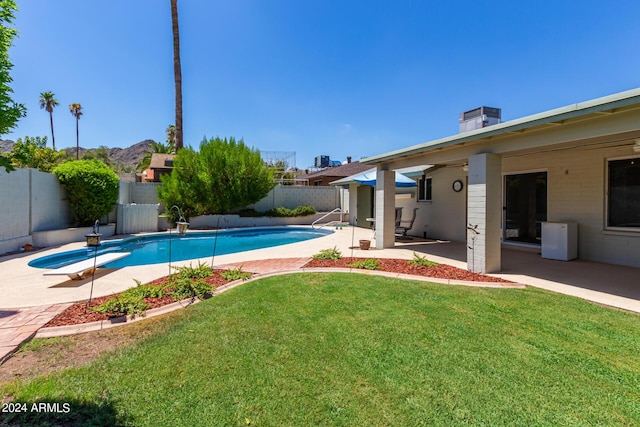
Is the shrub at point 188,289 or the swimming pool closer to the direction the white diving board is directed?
the swimming pool

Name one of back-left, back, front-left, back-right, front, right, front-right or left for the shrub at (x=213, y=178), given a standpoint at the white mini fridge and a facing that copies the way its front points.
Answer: front-right

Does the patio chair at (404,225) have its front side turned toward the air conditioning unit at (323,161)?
no

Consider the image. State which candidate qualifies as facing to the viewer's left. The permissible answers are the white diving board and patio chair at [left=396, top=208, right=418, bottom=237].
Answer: the patio chair

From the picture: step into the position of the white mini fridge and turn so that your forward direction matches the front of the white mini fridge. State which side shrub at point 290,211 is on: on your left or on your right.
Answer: on your right

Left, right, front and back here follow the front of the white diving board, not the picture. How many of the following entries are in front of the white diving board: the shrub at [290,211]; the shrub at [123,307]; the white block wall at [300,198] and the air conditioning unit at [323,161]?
3

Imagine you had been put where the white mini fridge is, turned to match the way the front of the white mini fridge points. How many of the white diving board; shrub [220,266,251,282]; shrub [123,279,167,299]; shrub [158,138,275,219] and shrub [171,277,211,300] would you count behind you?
0

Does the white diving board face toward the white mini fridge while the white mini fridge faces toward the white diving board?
no

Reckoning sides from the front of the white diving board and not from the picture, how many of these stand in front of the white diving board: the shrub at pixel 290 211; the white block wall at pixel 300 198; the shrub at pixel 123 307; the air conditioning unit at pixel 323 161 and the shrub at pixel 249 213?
4

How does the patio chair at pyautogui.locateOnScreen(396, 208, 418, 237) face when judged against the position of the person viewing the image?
facing to the left of the viewer

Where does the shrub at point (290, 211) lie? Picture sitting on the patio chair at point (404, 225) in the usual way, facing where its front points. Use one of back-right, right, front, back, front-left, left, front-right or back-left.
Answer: front-right

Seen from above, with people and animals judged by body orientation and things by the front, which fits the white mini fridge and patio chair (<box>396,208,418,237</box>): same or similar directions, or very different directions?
same or similar directions

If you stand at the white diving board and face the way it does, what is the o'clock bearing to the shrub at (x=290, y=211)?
The shrub is roughly at 12 o'clock from the white diving board.

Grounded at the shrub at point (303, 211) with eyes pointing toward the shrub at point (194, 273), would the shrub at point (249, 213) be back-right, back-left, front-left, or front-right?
front-right

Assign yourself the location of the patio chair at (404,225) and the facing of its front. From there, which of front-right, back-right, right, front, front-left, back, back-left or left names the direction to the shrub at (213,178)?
front
